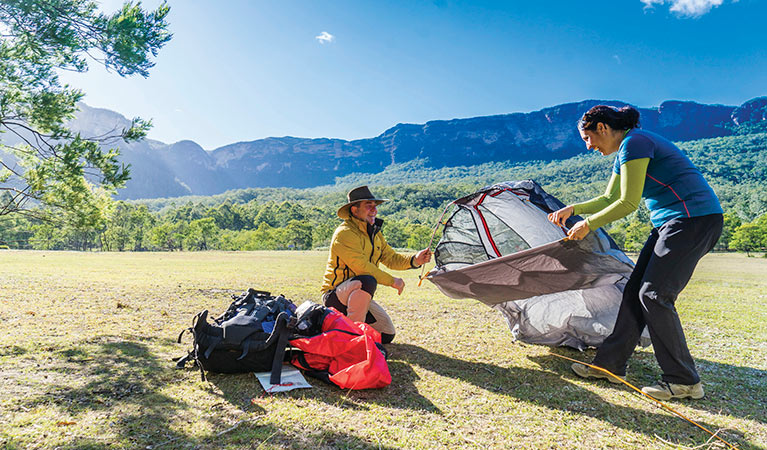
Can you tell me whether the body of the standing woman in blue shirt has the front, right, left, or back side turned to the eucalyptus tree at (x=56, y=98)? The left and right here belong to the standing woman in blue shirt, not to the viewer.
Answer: front

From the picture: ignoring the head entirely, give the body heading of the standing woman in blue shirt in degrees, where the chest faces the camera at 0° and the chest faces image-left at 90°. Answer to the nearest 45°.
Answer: approximately 90°

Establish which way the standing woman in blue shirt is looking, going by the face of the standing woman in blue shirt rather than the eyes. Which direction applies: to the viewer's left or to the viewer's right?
to the viewer's left
